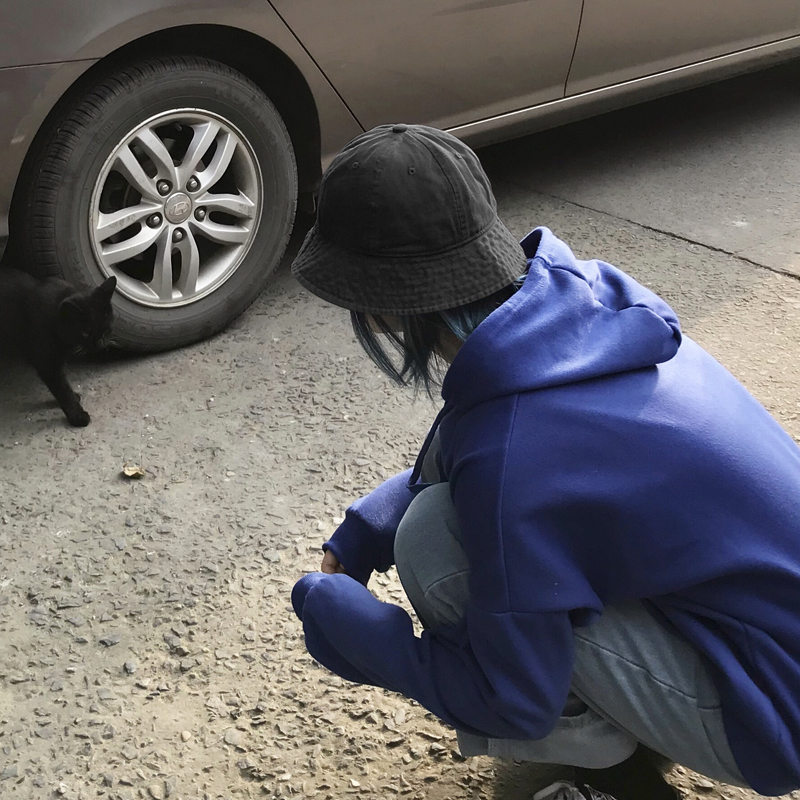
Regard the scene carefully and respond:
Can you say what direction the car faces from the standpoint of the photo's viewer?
facing away from the viewer and to the right of the viewer

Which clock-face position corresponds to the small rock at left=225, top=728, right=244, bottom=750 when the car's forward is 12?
The small rock is roughly at 5 o'clock from the car.

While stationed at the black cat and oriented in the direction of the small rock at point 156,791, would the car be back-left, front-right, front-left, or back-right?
back-left

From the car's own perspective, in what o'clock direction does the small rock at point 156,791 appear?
The small rock is roughly at 5 o'clock from the car.

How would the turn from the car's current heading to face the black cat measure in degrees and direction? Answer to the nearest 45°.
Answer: approximately 180°
